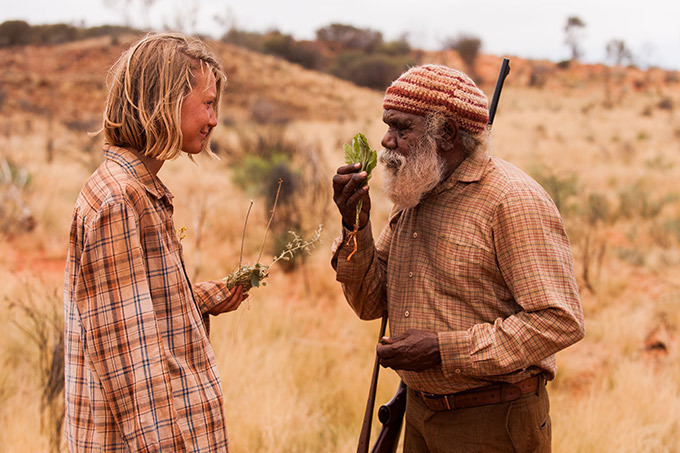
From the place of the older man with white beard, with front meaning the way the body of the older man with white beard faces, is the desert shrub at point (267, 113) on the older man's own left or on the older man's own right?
on the older man's own right

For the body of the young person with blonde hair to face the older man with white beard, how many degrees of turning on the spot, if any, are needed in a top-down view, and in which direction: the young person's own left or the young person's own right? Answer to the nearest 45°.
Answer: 0° — they already face them

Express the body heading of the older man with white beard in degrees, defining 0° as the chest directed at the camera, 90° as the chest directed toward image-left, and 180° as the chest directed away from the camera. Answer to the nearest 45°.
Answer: approximately 45°

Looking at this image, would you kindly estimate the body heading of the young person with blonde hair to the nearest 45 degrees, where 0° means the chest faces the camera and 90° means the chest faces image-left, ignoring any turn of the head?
approximately 270°

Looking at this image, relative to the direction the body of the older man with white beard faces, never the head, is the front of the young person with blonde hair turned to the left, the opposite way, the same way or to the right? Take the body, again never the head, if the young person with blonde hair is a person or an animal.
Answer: the opposite way

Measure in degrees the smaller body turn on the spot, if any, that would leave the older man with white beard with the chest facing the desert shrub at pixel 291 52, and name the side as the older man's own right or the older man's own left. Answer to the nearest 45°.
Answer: approximately 135° to the older man's own right

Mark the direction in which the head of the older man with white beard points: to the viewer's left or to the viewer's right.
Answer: to the viewer's left

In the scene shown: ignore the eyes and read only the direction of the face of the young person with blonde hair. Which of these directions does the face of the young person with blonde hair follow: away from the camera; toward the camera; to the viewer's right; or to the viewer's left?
to the viewer's right

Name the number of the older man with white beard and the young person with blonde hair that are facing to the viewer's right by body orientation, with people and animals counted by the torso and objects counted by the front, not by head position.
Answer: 1

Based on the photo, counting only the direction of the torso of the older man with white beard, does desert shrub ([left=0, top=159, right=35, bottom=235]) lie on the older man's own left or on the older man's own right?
on the older man's own right

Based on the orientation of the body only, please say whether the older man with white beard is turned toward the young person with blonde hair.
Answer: yes

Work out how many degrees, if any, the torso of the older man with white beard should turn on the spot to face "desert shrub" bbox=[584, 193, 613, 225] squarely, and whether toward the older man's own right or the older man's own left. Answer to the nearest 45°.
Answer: approximately 135° to the older man's own right
